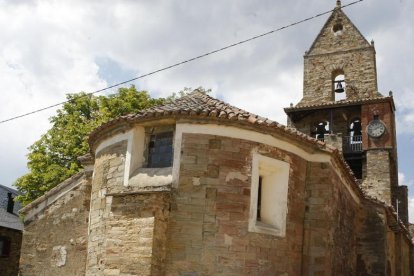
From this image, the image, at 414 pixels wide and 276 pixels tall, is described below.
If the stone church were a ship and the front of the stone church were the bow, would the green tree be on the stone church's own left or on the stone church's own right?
on the stone church's own left

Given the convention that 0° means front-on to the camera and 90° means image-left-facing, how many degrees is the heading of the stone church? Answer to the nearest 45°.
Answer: approximately 225°
